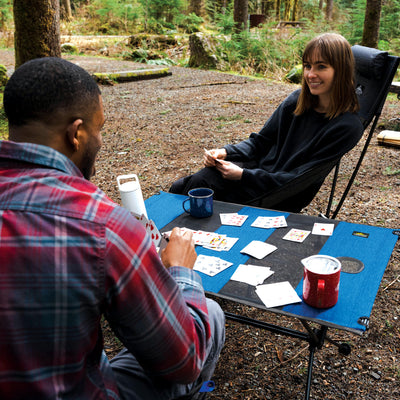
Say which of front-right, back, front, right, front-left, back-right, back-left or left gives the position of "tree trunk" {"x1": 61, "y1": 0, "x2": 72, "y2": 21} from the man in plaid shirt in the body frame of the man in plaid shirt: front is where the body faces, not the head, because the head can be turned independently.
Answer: front-left

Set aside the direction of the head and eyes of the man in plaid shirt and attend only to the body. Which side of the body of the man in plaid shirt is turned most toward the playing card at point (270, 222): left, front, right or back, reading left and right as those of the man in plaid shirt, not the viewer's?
front

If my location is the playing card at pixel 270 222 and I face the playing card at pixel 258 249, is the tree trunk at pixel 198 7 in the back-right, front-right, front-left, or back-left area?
back-right

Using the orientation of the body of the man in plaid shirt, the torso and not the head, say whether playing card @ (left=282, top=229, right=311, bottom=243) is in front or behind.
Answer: in front

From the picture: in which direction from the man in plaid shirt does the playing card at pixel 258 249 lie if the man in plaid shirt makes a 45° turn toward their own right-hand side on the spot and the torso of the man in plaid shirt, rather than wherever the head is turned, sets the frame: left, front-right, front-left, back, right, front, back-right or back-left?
front-left

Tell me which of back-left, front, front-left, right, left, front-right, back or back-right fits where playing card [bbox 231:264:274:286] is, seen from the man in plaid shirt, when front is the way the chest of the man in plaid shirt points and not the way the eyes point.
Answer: front

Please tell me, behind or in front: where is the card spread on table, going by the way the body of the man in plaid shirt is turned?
in front

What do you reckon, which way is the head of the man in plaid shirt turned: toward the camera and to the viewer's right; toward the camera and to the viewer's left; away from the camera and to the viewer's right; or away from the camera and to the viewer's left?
away from the camera and to the viewer's right

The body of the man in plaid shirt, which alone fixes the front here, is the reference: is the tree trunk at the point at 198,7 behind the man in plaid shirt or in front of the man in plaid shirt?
in front

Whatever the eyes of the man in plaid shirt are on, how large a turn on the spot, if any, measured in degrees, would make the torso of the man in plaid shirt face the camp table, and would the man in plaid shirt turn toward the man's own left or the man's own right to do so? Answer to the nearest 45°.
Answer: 0° — they already face it

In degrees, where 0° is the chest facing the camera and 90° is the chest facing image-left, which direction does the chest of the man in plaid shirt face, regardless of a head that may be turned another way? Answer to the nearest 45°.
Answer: approximately 225°
